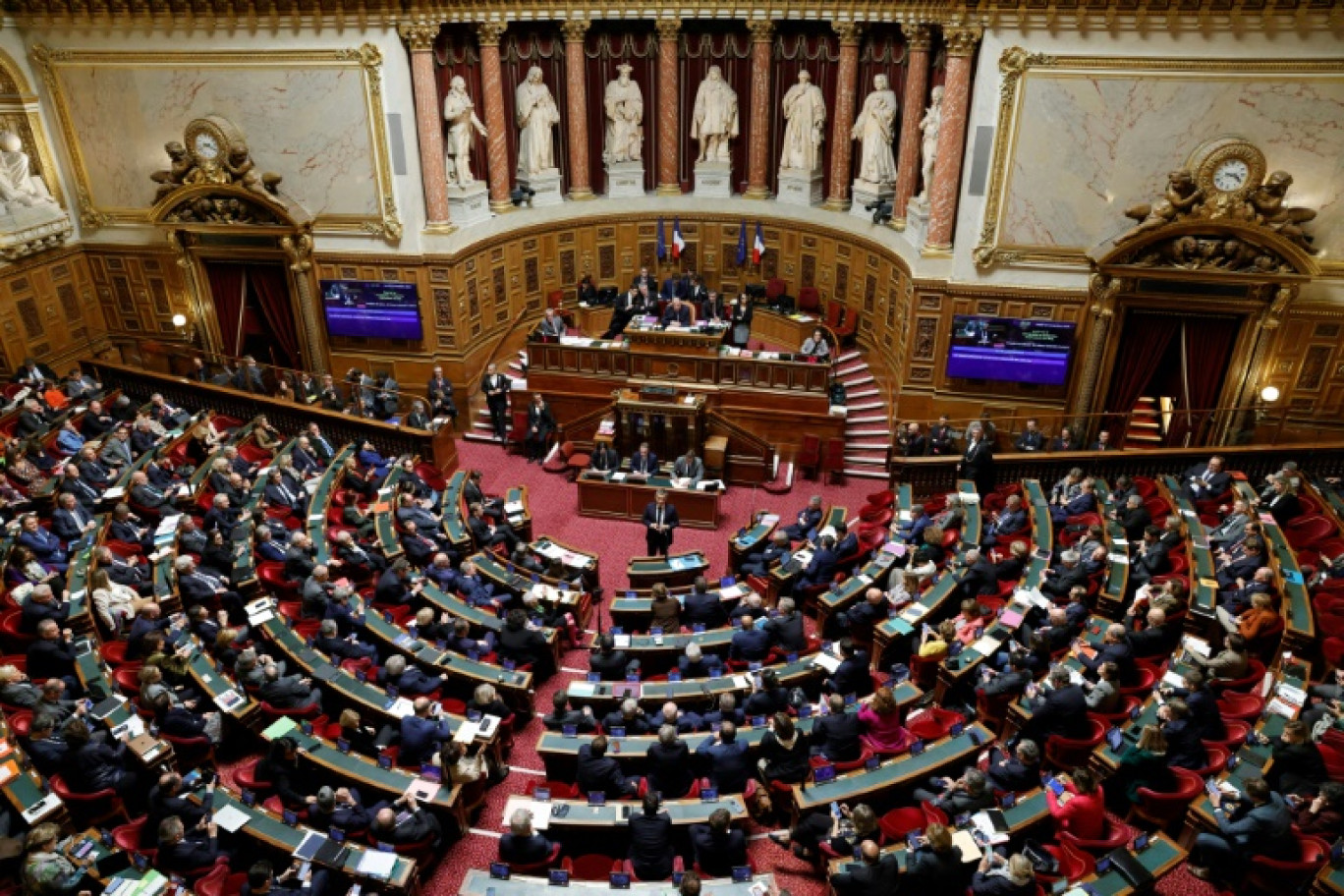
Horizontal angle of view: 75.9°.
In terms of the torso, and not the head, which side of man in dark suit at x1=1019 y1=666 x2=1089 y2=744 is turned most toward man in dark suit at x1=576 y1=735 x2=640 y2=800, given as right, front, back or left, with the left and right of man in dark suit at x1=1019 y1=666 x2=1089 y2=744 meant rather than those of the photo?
left

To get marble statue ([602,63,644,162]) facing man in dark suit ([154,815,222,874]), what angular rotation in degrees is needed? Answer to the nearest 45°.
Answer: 0° — it already faces them

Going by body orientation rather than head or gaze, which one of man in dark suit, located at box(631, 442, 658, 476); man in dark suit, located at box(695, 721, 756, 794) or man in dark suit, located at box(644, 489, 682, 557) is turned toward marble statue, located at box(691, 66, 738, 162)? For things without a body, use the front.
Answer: man in dark suit, located at box(695, 721, 756, 794)

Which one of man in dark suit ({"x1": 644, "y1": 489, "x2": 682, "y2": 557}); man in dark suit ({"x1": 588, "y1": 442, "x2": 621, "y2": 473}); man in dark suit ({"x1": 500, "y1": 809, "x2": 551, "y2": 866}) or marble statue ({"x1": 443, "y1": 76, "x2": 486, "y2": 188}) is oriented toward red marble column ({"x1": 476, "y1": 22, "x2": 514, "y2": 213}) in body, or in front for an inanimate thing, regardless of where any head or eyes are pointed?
man in dark suit ({"x1": 500, "y1": 809, "x2": 551, "y2": 866})

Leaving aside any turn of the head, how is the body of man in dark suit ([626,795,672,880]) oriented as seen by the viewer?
away from the camera

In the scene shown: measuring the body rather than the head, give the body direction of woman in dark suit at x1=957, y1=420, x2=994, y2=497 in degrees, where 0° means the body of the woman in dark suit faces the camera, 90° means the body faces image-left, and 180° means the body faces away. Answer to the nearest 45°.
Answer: approximately 45°

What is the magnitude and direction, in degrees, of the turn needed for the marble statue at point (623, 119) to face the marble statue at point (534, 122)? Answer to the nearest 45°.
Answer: approximately 90° to its right

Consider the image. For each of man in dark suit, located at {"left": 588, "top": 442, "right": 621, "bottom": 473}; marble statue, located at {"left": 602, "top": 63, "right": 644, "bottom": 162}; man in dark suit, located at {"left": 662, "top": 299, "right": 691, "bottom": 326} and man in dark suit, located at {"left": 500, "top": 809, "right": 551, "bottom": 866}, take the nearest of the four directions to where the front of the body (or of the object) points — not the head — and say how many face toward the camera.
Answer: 3

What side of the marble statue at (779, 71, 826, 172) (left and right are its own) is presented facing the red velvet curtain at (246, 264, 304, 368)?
right

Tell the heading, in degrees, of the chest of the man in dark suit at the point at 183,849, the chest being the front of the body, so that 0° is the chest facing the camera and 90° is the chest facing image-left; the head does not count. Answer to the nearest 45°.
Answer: approximately 225°

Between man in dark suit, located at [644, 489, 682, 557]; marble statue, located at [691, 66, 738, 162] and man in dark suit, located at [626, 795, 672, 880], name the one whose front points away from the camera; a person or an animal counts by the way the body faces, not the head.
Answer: man in dark suit, located at [626, 795, 672, 880]

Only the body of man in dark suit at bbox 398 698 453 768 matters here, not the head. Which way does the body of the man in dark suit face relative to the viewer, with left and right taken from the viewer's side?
facing away from the viewer and to the right of the viewer

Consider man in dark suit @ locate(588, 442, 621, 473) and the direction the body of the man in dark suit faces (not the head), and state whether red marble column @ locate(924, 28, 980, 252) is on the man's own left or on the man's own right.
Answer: on the man's own left

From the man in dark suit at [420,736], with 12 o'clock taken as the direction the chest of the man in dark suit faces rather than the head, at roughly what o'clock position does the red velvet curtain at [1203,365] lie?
The red velvet curtain is roughly at 1 o'clock from the man in dark suit.

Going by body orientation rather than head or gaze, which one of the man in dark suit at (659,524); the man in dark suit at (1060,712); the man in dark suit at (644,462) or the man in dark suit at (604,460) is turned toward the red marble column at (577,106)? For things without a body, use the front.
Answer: the man in dark suit at (1060,712)
